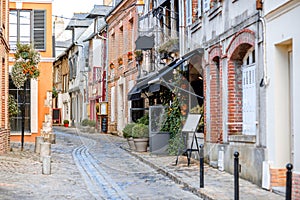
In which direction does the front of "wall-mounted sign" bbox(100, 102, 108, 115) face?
toward the camera

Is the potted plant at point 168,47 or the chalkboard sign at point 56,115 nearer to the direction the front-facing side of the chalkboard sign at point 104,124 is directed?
the potted plant

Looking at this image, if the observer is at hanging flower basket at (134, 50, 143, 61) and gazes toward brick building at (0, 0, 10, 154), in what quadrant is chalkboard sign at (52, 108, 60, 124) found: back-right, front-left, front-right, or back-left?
back-right

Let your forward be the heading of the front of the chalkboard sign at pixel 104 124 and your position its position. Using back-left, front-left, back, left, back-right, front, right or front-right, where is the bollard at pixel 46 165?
front

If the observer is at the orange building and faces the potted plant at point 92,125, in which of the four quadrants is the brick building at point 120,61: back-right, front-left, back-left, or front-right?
front-right

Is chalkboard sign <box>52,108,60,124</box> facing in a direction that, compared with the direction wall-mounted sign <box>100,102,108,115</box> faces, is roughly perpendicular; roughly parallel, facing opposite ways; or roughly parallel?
roughly parallel

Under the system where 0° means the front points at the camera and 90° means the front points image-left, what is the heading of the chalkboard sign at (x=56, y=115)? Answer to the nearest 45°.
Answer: approximately 0°

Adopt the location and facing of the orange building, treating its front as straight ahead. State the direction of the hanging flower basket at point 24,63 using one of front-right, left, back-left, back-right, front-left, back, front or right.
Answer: front

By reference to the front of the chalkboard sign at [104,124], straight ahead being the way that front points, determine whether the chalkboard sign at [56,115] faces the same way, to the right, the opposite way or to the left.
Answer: the same way

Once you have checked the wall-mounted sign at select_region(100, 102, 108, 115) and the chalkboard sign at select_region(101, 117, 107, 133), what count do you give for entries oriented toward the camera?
2

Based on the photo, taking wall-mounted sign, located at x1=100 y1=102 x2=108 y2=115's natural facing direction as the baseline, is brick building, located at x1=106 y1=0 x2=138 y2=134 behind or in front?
in front

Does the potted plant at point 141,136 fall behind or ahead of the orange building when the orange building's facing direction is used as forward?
ahead
